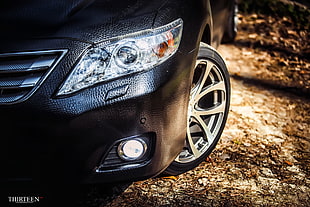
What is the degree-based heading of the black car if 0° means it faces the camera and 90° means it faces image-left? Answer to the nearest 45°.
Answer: approximately 45°
